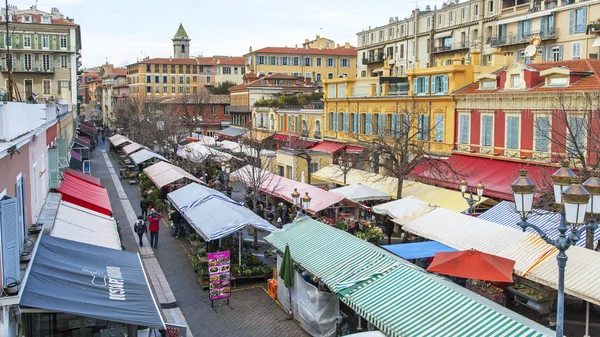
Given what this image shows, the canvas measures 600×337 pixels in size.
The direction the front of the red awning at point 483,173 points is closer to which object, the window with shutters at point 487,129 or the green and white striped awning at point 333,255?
the green and white striped awning

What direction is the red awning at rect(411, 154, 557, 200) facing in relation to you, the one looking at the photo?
facing the viewer and to the left of the viewer

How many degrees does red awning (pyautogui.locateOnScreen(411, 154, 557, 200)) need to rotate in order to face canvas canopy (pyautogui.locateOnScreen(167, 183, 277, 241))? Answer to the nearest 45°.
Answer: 0° — it already faces it

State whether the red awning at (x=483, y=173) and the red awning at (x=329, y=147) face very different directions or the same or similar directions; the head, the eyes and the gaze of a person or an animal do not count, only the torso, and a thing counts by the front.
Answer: same or similar directions

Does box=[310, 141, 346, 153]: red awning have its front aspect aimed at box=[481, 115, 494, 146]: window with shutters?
no

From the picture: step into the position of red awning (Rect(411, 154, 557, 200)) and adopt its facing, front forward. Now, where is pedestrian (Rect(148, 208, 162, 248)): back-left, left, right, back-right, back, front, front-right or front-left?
front

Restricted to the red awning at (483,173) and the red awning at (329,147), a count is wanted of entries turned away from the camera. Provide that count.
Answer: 0

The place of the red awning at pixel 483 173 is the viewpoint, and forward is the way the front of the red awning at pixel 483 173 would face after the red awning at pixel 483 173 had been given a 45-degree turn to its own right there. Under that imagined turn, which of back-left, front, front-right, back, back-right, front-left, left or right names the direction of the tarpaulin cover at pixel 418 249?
left

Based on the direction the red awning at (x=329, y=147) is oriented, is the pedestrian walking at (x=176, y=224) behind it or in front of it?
in front

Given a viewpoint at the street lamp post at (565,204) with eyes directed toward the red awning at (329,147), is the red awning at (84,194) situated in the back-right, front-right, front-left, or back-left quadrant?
front-left

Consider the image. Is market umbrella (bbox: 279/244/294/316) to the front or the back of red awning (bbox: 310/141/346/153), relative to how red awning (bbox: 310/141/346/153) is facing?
to the front

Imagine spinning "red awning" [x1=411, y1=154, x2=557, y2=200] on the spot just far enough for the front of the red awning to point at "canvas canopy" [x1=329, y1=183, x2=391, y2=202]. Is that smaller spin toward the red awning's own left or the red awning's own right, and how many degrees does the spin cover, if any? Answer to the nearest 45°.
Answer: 0° — it already faces it

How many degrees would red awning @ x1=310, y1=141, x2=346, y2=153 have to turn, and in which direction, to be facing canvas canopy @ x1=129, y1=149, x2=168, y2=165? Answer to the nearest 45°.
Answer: approximately 45° to its right
